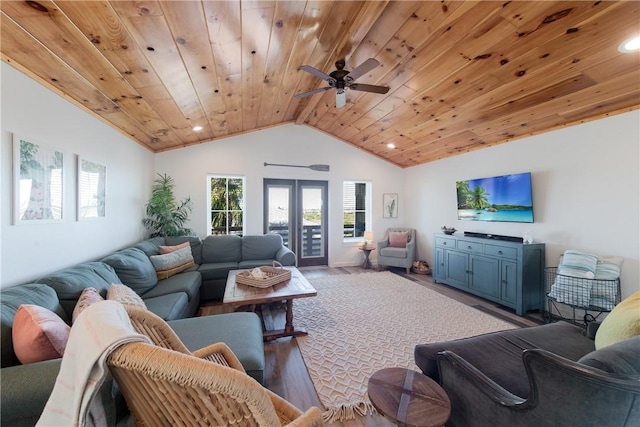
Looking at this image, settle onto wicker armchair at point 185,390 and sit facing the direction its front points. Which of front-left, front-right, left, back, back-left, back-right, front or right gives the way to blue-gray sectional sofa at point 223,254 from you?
front-left

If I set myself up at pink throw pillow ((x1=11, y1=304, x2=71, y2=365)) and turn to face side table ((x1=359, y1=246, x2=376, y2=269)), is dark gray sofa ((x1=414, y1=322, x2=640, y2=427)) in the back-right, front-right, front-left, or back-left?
front-right

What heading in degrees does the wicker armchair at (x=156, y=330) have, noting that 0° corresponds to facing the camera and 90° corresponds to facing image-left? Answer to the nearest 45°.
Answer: approximately 225°

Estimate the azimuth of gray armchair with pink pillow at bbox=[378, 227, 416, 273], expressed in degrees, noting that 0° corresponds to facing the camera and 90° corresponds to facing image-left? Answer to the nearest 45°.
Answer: approximately 45°

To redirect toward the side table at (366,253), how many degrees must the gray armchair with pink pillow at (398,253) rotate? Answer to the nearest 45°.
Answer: approximately 45° to its right

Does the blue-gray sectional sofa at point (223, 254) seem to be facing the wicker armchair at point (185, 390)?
yes

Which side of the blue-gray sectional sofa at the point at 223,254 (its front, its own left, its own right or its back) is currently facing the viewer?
front

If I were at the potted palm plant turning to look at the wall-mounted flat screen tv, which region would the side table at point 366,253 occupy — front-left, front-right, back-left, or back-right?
front-left

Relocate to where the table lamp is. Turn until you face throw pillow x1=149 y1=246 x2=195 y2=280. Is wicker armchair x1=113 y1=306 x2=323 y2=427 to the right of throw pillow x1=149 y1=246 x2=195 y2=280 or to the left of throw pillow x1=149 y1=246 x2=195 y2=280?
left

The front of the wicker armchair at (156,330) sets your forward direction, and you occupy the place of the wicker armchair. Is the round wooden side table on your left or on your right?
on your right

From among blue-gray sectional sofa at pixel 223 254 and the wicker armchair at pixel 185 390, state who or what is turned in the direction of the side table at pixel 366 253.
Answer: the wicker armchair

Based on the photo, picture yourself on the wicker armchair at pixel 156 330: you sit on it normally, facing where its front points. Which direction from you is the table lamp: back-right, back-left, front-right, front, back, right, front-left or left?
front

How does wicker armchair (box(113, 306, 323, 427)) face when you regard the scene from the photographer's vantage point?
facing away from the viewer and to the right of the viewer

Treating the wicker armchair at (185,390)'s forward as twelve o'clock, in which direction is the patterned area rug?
The patterned area rug is roughly at 12 o'clock from the wicker armchair.
